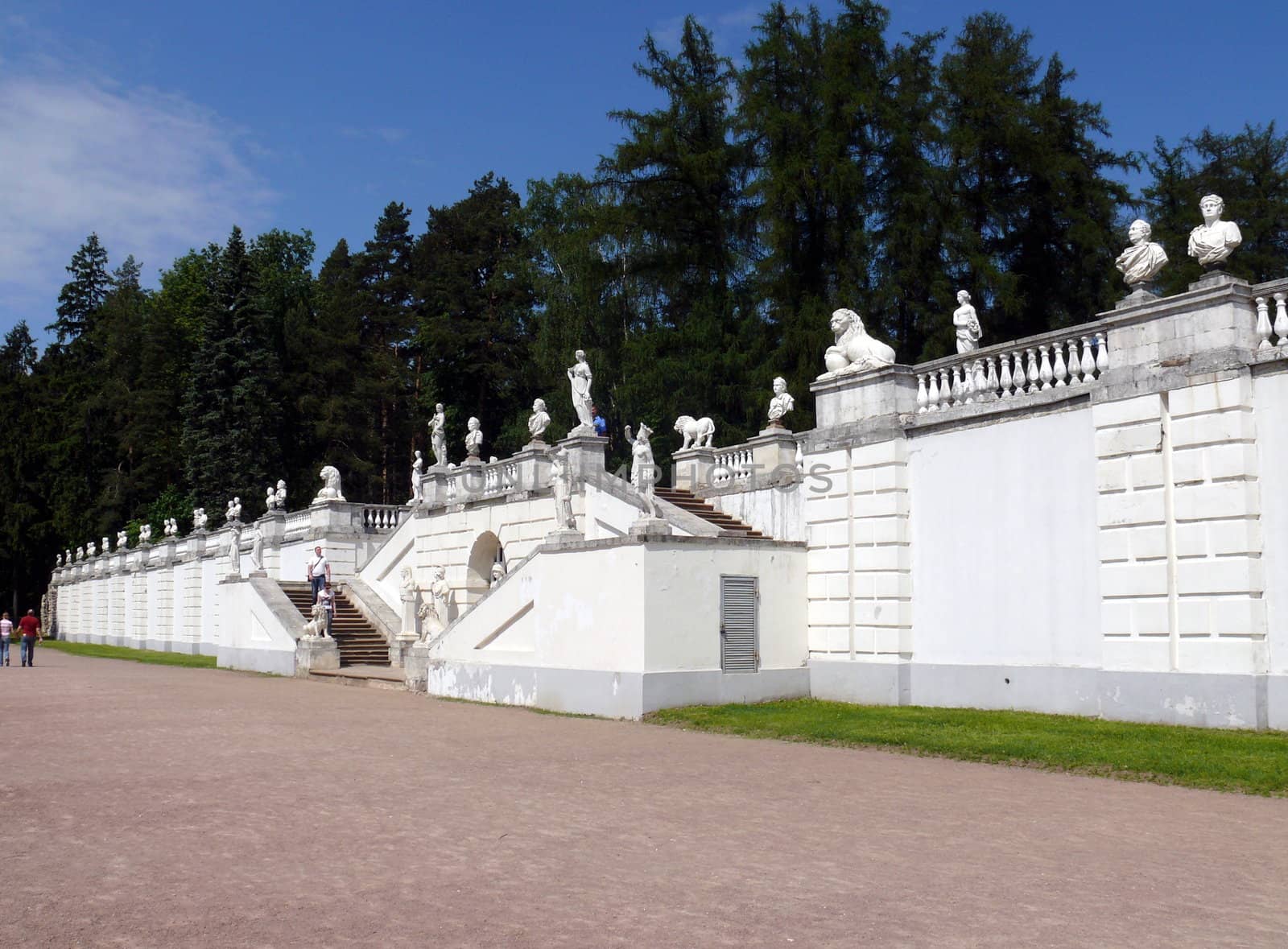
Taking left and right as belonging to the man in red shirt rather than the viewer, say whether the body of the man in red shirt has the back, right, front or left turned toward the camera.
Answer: back

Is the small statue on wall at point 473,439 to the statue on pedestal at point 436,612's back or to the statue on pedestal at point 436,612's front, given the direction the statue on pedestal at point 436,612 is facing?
to the back

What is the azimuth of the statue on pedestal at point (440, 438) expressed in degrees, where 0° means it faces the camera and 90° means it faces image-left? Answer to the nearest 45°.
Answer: approximately 45°

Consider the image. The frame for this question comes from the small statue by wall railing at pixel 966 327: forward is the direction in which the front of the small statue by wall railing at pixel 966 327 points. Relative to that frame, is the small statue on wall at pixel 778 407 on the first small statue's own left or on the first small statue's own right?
on the first small statue's own right

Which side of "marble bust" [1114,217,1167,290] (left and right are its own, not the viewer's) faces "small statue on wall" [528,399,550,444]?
right

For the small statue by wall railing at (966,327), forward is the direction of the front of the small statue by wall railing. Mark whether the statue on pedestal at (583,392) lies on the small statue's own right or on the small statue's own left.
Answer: on the small statue's own right

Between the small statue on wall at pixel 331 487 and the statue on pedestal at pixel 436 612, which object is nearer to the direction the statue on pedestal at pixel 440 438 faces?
the statue on pedestal

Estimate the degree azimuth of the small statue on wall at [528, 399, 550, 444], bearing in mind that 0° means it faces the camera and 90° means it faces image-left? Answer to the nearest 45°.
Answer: approximately 45°
